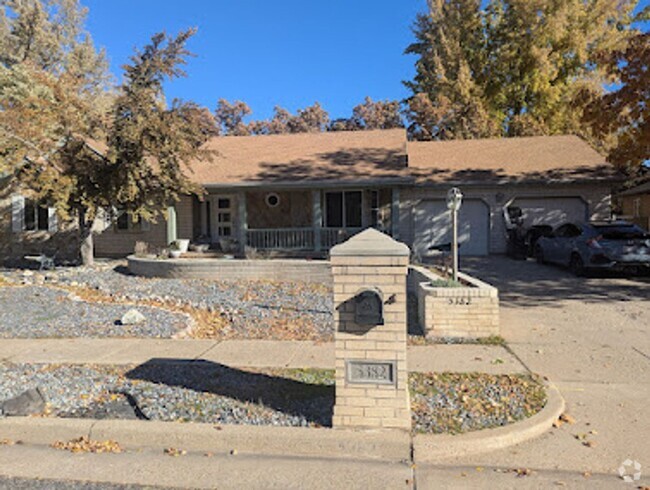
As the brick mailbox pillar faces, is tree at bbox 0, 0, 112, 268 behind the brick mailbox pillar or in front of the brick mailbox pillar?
behind

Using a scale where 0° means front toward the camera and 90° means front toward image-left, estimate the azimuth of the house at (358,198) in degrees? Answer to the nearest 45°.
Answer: approximately 0°

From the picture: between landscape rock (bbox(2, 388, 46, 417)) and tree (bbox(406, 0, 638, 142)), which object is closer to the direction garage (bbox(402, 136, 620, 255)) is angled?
the landscape rock

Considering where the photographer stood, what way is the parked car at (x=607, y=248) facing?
facing away from the viewer and to the left of the viewer

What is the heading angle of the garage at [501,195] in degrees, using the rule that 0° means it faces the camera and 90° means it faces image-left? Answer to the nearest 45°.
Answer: approximately 0°

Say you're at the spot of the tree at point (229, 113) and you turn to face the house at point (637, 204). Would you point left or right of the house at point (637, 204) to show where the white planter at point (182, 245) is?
right

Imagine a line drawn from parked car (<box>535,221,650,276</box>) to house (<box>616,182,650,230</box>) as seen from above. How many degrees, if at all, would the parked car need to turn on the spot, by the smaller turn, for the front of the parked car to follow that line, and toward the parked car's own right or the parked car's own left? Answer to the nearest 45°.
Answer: approximately 45° to the parked car's own right

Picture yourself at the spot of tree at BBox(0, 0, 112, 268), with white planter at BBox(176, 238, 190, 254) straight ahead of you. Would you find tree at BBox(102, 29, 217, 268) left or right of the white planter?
right
